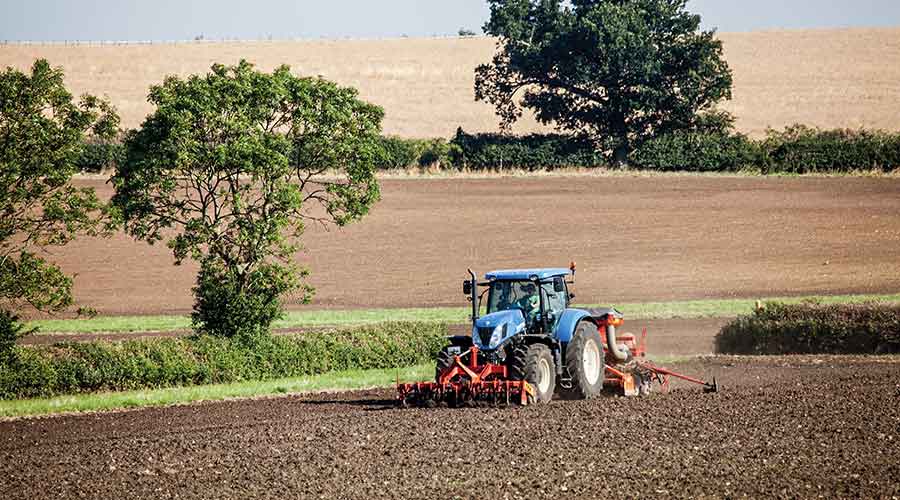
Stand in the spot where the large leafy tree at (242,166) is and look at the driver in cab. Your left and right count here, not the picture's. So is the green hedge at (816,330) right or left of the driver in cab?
left

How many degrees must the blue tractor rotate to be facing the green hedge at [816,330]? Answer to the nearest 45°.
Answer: approximately 180°

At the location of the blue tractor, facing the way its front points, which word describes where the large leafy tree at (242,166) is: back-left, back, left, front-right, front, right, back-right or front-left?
right

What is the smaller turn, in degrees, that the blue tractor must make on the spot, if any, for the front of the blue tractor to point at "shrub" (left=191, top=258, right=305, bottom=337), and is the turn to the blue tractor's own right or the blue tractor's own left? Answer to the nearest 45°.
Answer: approximately 90° to the blue tractor's own right

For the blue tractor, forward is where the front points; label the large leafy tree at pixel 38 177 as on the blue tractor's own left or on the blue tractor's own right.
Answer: on the blue tractor's own right

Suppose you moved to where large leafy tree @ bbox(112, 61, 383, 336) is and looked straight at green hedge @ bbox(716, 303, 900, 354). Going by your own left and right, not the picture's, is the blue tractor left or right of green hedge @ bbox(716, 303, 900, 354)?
right

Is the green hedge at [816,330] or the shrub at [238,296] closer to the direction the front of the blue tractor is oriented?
the shrub

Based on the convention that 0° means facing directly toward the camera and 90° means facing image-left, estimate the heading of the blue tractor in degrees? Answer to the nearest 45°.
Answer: approximately 45°

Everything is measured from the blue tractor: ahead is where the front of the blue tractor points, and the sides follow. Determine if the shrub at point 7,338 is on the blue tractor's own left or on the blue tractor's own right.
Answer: on the blue tractor's own right

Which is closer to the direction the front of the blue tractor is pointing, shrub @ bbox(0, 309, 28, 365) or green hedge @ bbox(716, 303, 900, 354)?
the shrub
